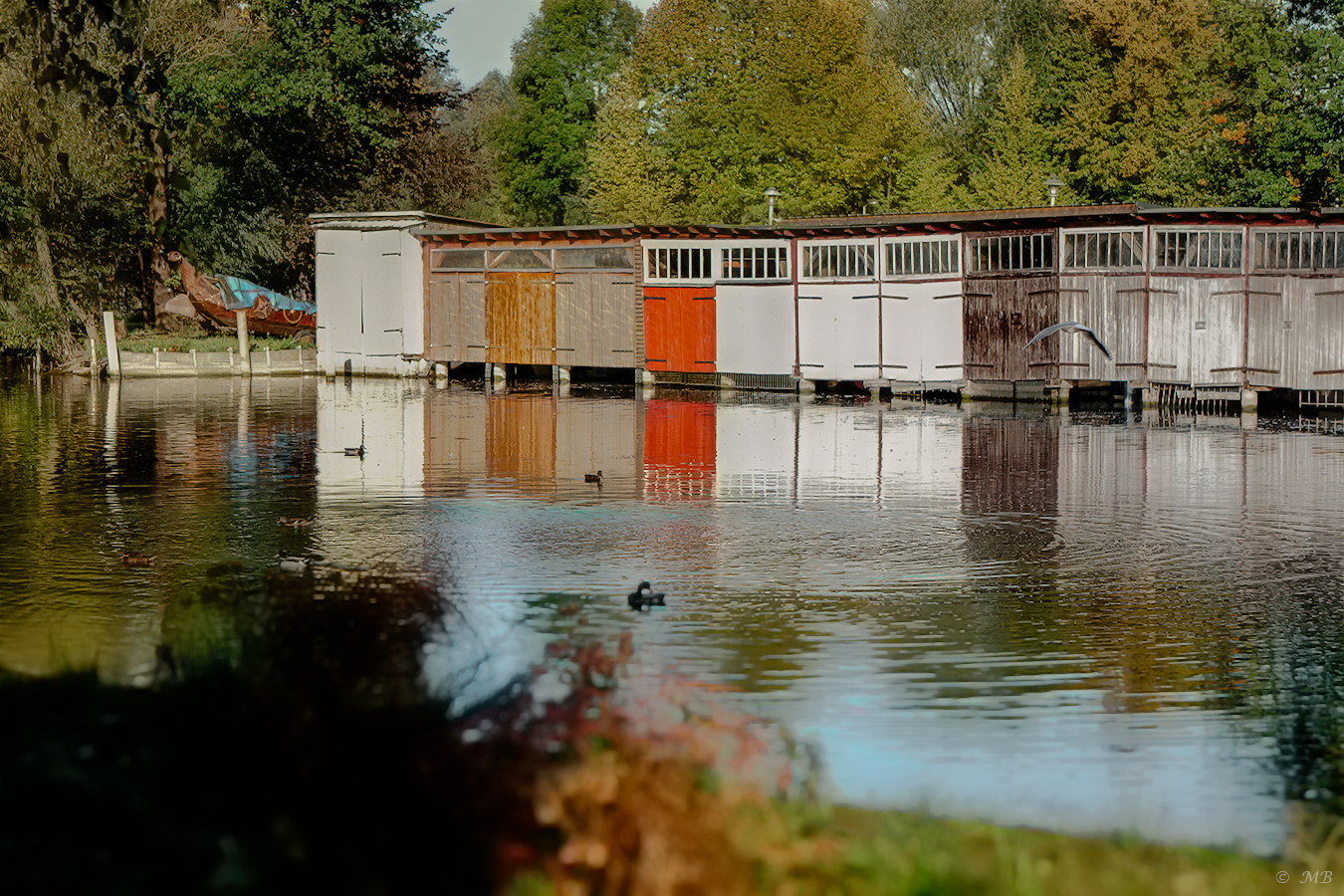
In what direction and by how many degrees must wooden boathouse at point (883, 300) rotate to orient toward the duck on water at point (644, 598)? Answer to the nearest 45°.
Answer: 0° — it already faces it

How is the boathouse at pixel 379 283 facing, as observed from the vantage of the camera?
facing the viewer

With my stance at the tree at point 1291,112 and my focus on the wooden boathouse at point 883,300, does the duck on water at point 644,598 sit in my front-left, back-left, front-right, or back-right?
front-left

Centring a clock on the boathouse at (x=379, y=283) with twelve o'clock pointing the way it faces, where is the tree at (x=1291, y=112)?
The tree is roughly at 8 o'clock from the boathouse.

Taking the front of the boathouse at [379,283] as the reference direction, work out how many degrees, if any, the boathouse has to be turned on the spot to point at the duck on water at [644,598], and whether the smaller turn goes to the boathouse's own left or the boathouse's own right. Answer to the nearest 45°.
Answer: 0° — it already faces it

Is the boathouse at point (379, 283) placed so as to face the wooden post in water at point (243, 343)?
no

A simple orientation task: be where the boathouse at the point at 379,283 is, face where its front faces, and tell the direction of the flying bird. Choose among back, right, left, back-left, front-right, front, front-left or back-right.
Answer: front-left

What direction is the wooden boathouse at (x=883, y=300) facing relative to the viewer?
toward the camera

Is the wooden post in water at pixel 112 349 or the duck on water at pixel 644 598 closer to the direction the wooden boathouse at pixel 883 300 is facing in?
the duck on water

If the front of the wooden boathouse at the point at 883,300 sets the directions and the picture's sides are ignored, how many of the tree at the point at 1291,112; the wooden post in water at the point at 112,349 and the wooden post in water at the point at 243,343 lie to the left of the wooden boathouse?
1

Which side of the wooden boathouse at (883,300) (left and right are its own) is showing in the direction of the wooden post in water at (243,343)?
right
